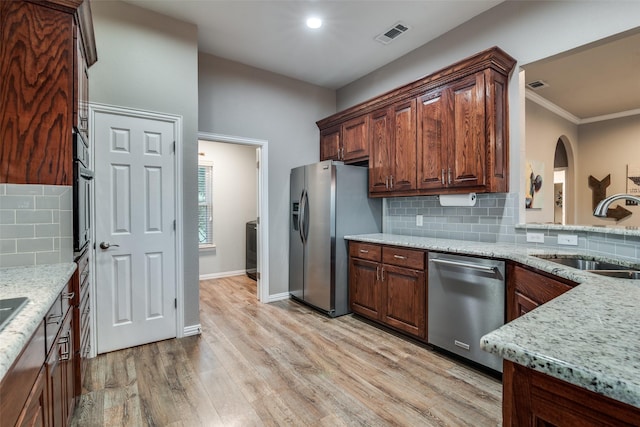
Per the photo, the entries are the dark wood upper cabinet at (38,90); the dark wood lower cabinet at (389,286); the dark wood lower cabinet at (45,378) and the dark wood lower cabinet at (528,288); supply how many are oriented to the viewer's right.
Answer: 2

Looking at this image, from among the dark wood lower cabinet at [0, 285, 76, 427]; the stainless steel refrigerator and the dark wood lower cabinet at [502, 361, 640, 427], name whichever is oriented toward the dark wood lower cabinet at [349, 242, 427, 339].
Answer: the dark wood lower cabinet at [0, 285, 76, 427]

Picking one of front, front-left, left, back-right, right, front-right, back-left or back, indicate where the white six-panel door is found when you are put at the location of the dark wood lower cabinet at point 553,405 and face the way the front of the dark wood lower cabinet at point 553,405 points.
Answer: front-right

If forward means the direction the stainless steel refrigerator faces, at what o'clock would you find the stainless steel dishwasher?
The stainless steel dishwasher is roughly at 9 o'clock from the stainless steel refrigerator.

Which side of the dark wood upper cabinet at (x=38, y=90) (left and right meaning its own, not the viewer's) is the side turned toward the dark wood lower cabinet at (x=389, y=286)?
front

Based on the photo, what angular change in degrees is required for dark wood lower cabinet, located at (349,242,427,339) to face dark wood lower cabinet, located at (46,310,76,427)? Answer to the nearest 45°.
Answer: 0° — it already faces it

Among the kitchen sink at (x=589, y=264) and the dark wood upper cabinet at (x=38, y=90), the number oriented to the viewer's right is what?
1

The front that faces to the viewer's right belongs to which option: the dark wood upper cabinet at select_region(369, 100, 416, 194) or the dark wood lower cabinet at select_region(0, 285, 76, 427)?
the dark wood lower cabinet

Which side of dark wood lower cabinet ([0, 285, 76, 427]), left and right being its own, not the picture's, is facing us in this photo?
right

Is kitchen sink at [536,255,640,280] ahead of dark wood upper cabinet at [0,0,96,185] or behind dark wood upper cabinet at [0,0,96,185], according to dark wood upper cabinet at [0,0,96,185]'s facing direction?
ahead

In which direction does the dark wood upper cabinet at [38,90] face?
to the viewer's right

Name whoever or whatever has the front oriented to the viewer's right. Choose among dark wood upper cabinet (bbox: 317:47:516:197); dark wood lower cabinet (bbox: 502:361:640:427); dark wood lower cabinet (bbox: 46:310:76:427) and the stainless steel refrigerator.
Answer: dark wood lower cabinet (bbox: 46:310:76:427)
